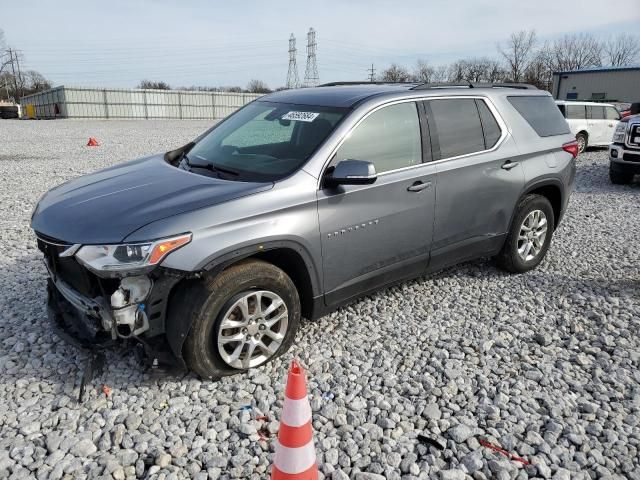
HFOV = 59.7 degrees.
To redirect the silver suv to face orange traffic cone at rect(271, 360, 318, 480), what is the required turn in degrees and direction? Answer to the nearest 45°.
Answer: approximately 45° to its left

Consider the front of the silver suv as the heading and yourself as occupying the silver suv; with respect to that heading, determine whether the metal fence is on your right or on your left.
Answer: on your right

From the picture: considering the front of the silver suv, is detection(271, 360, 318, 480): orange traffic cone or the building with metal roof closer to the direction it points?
the orange traffic cone

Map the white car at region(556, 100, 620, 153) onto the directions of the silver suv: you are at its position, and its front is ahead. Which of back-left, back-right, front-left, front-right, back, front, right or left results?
back

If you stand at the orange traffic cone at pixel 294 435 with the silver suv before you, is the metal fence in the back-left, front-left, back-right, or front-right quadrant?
front-left

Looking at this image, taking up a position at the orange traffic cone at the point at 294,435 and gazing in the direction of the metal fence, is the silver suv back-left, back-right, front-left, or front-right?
front-right

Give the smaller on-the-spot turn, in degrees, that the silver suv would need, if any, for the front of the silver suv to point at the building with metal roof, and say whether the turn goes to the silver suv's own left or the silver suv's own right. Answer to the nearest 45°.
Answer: approximately 180°

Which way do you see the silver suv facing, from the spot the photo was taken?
facing the viewer and to the left of the viewer

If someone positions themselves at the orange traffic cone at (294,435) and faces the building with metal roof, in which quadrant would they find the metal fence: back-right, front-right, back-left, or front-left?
front-left
